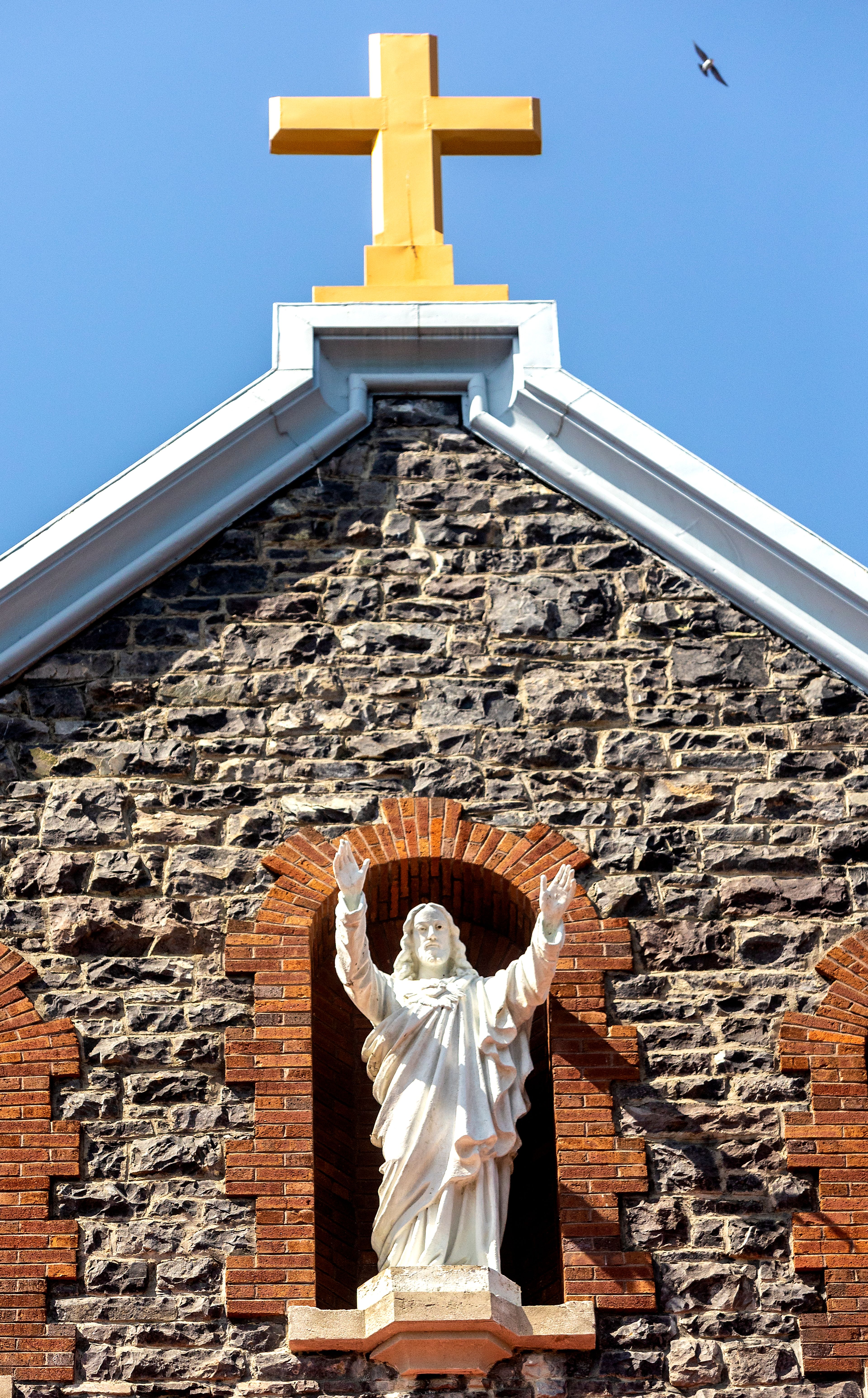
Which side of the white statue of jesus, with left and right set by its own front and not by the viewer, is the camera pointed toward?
front
